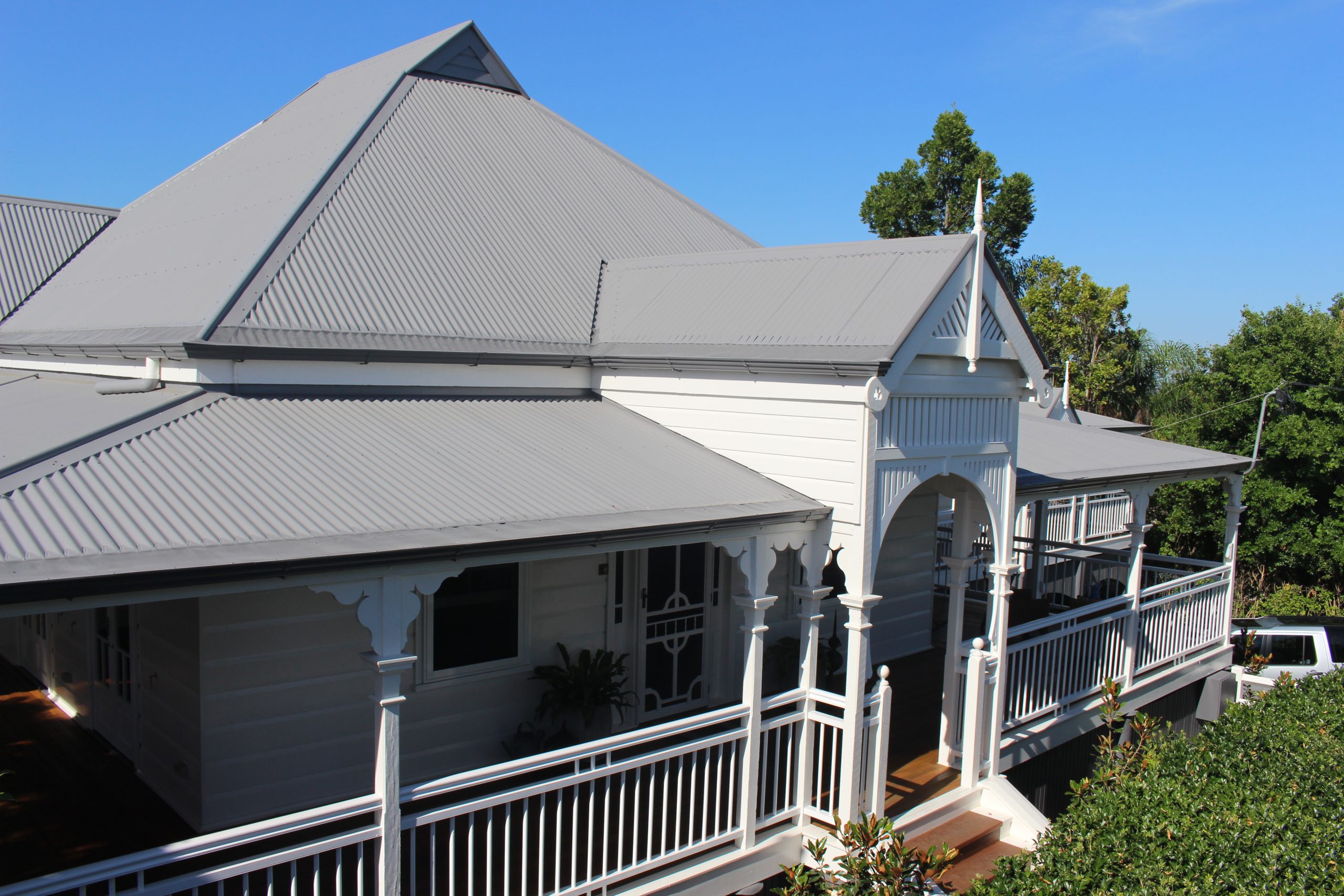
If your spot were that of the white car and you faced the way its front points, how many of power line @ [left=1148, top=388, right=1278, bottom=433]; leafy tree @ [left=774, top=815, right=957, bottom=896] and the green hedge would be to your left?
2

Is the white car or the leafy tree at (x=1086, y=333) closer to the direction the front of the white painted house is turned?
the white car

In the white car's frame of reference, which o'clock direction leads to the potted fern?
The potted fern is roughly at 10 o'clock from the white car.

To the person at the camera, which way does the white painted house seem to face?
facing the viewer and to the right of the viewer

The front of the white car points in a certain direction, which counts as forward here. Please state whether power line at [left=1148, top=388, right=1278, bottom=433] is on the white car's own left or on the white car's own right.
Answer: on the white car's own right

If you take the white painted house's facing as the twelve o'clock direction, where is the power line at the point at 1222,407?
The power line is roughly at 9 o'clock from the white painted house.

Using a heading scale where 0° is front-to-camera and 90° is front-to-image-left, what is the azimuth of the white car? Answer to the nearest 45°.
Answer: approximately 90°

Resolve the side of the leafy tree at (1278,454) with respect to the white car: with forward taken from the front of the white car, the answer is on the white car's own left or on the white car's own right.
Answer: on the white car's own right

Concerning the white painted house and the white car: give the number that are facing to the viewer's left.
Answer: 1

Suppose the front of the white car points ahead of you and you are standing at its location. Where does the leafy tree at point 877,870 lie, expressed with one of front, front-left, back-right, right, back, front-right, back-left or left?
left

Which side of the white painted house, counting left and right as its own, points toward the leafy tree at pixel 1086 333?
left

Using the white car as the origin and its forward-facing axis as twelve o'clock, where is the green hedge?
The green hedge is roughly at 9 o'clock from the white car.
